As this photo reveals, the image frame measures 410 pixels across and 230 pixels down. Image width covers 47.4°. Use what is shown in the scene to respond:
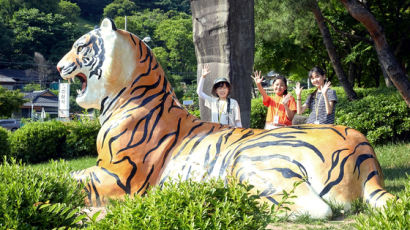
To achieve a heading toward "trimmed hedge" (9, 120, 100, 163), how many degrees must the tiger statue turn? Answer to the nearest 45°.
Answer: approximately 45° to its right

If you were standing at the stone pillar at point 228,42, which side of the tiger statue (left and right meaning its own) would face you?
right

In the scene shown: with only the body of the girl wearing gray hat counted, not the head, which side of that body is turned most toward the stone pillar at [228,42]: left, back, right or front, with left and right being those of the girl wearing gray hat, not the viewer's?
back

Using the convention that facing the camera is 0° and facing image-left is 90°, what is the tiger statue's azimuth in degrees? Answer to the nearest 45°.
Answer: approximately 90°

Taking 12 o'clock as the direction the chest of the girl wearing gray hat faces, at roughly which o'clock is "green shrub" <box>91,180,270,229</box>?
The green shrub is roughly at 12 o'clock from the girl wearing gray hat.

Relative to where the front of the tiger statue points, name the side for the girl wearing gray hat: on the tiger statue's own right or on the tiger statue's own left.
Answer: on the tiger statue's own right

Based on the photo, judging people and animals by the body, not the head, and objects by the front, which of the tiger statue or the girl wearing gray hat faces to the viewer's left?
the tiger statue

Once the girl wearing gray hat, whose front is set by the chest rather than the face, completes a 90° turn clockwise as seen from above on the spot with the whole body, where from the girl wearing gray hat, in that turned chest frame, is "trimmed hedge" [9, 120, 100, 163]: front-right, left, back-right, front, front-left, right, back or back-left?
front-right

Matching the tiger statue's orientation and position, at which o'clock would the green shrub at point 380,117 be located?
The green shrub is roughly at 4 o'clock from the tiger statue.

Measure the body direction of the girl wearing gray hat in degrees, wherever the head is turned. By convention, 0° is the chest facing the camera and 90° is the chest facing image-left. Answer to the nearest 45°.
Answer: approximately 0°

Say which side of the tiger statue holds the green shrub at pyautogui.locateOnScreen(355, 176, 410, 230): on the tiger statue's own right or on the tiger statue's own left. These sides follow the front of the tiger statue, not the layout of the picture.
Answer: on the tiger statue's own left

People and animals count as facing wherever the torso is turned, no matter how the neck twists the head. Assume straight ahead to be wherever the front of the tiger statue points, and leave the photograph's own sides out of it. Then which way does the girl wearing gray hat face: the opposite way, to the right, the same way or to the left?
to the left

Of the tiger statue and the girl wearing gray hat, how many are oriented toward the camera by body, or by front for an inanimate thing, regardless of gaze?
1
